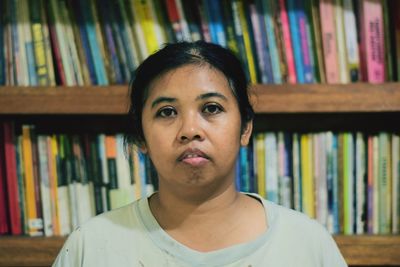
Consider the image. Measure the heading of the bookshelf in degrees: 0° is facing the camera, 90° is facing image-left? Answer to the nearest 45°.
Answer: approximately 0°

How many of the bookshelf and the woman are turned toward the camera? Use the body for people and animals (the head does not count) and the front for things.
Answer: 2
